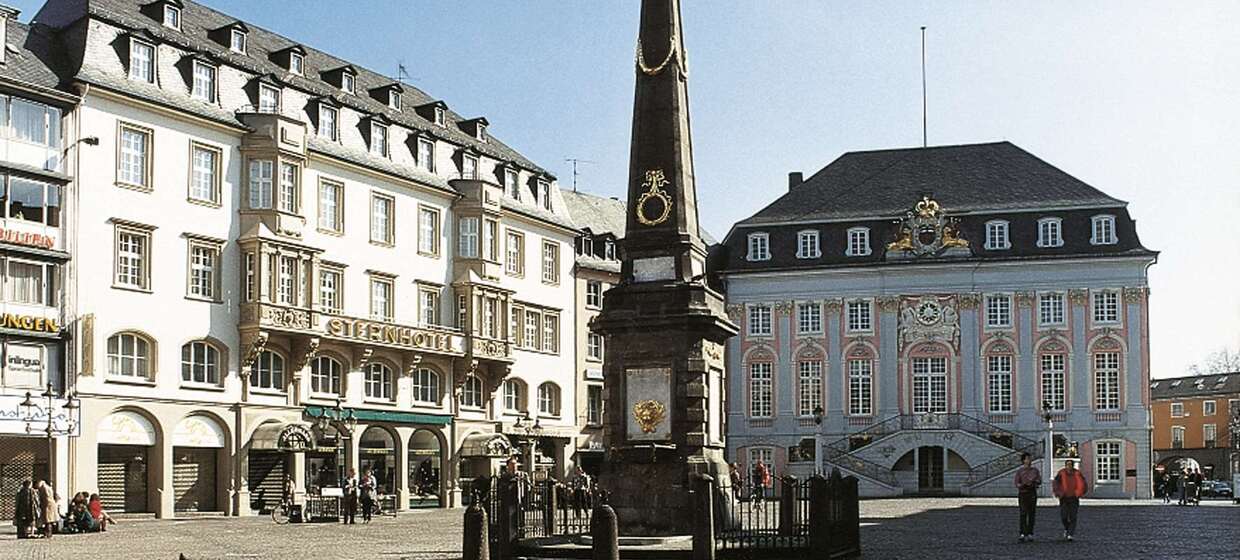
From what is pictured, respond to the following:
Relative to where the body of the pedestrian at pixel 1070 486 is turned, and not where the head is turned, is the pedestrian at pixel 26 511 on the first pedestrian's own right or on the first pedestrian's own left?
on the first pedestrian's own right

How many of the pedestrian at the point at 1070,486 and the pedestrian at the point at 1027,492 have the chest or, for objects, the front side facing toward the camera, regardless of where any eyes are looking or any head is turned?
2

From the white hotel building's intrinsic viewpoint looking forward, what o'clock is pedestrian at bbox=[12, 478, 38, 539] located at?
The pedestrian is roughly at 2 o'clock from the white hotel building.

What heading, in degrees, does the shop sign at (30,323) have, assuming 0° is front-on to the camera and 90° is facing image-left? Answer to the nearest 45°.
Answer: approximately 315°

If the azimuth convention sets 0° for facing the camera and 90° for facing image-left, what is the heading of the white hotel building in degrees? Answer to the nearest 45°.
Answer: approximately 315°

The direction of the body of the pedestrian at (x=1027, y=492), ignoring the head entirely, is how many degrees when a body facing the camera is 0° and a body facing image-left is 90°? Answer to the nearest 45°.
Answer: approximately 0°

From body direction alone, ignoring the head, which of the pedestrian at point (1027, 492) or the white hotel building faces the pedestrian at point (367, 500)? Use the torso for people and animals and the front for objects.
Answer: the white hotel building
